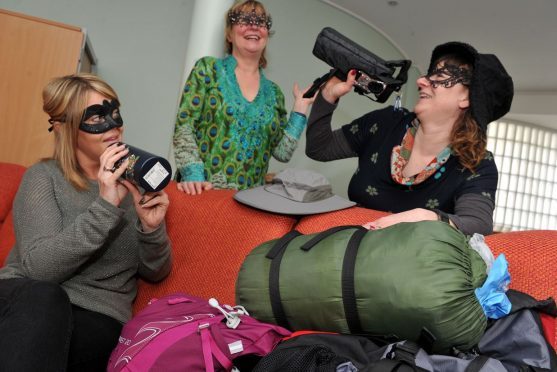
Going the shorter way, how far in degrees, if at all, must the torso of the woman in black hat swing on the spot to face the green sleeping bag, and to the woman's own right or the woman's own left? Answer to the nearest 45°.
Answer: approximately 45° to the woman's own left

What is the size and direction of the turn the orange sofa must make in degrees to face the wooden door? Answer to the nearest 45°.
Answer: approximately 135° to its right

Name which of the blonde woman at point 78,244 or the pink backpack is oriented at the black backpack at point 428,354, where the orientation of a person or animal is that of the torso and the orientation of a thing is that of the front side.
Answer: the blonde woman

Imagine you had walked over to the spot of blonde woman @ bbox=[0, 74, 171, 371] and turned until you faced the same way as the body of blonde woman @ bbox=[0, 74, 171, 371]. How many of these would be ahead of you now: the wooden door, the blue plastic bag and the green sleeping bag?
2

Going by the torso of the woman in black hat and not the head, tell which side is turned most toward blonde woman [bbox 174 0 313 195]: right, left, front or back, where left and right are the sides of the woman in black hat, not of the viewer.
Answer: right

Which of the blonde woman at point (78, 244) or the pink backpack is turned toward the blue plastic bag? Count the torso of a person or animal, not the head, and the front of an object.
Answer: the blonde woman

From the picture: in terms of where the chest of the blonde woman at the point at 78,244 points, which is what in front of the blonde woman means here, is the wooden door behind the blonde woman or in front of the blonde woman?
behind
